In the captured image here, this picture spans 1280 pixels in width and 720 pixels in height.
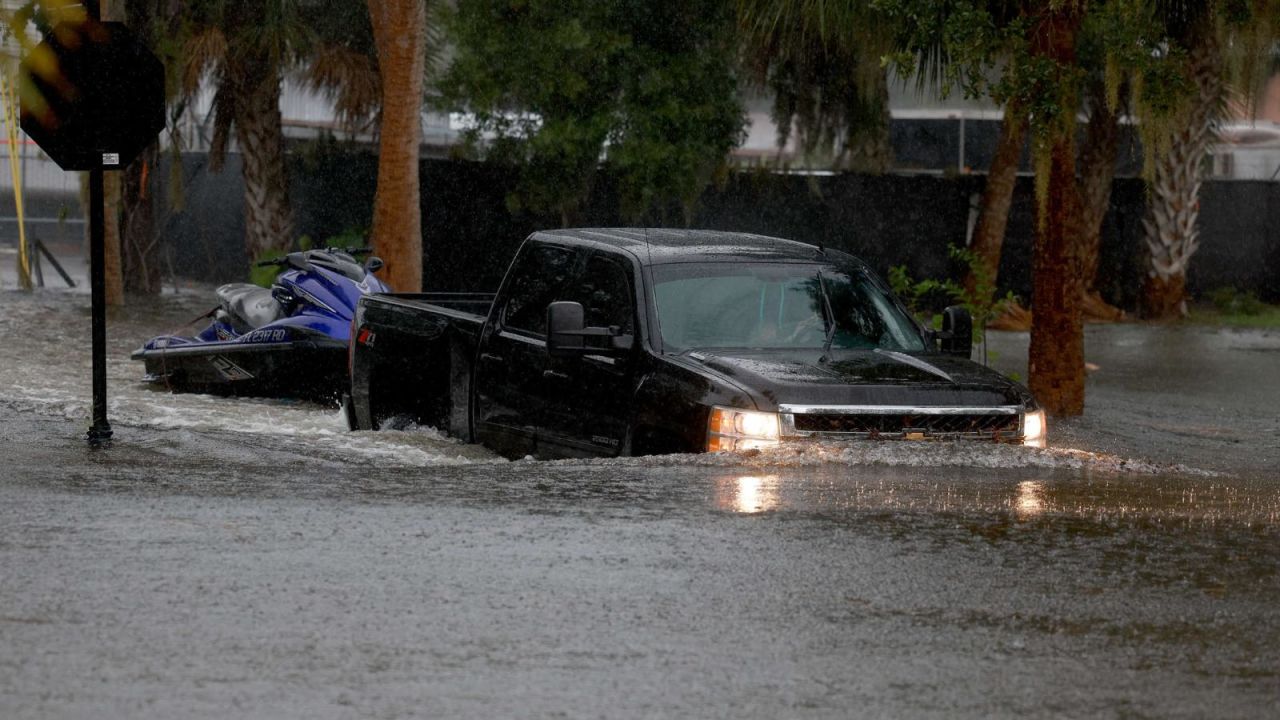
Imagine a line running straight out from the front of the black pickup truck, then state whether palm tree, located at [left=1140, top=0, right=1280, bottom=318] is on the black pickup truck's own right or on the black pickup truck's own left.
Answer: on the black pickup truck's own left

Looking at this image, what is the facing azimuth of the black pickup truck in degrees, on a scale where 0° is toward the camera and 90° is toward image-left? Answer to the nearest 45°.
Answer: approximately 315°

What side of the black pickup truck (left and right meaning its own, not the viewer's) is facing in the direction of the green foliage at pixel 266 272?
back

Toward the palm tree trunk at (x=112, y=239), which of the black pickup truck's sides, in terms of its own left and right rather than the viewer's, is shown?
back

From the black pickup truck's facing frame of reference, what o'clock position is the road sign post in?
The road sign post is roughly at 5 o'clock from the black pickup truck.
